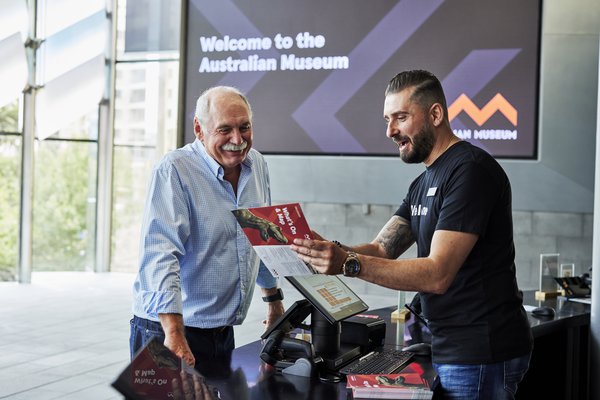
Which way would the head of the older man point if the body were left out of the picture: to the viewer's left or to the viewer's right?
to the viewer's right

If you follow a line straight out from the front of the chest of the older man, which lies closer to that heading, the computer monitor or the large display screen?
the computer monitor

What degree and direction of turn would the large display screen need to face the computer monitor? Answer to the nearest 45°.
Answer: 0° — it already faces it

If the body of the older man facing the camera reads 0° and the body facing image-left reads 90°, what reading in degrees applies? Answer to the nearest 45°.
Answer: approximately 315°

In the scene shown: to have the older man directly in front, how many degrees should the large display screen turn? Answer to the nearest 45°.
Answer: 0° — it already faces them

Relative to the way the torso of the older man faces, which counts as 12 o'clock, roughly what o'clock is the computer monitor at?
The computer monitor is roughly at 11 o'clock from the older man.

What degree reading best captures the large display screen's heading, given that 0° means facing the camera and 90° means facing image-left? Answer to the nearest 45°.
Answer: approximately 0°
